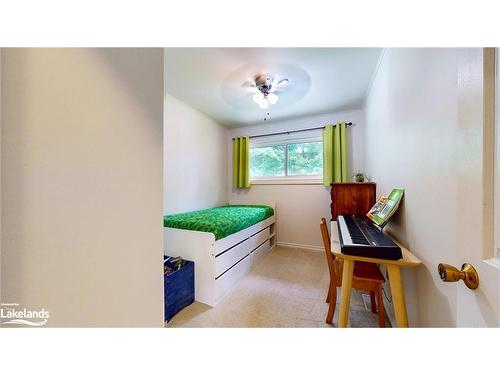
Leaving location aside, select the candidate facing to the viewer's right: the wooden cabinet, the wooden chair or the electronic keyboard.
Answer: the wooden chair

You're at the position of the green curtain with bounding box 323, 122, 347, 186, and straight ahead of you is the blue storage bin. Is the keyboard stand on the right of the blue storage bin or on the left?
left

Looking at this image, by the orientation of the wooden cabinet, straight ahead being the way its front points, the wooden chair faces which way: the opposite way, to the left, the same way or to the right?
the opposite way

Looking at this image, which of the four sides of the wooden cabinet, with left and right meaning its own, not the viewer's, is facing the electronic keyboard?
left

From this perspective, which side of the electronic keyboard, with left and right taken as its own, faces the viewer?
left

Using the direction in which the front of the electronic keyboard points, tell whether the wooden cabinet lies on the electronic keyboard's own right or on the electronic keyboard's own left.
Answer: on the electronic keyboard's own right

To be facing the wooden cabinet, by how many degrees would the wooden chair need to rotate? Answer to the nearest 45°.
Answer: approximately 90° to its left

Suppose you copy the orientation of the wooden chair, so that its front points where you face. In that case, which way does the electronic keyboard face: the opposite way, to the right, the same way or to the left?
the opposite way

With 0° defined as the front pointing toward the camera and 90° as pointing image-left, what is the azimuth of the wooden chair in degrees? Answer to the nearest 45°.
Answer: approximately 270°

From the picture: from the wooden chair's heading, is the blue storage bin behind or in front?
behind

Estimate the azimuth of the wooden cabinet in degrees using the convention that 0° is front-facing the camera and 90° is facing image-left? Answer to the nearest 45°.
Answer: approximately 90°

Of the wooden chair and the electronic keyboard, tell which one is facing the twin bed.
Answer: the electronic keyboard
